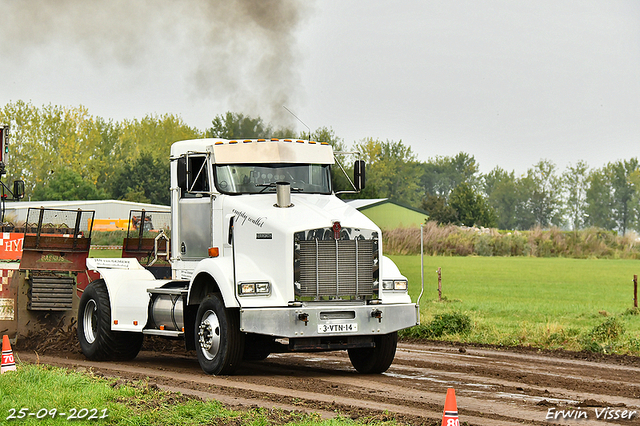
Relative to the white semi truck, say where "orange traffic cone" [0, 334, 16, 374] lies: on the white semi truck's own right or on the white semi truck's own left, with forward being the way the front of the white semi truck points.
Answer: on the white semi truck's own right

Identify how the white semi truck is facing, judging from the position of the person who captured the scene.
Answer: facing the viewer and to the right of the viewer
